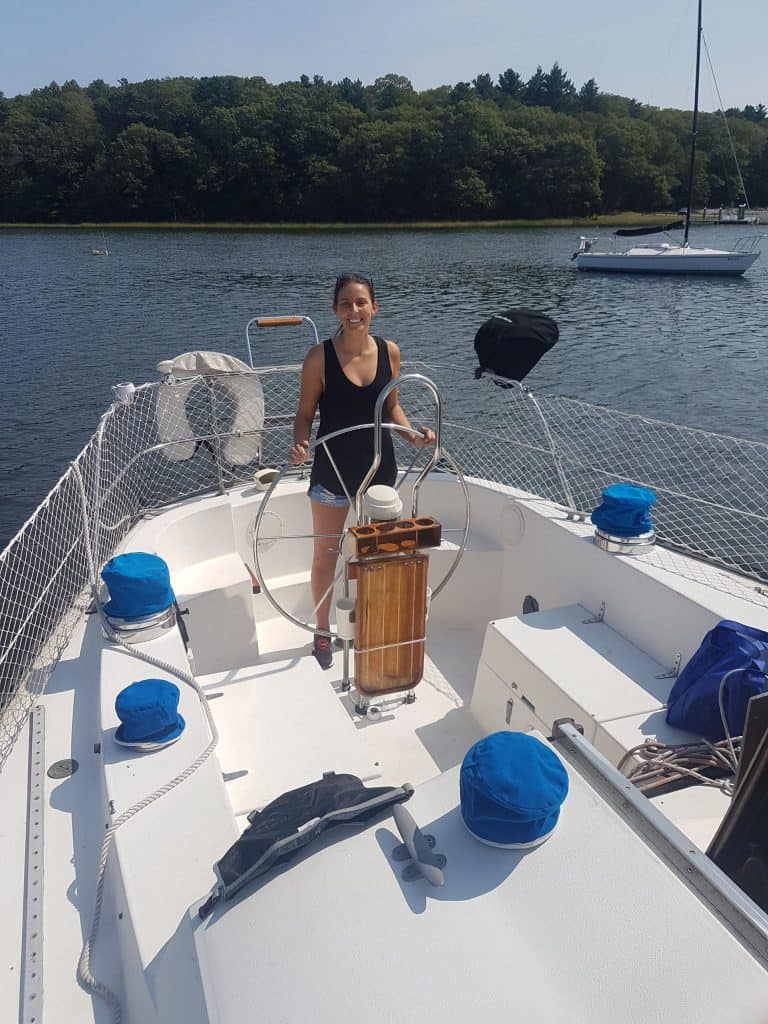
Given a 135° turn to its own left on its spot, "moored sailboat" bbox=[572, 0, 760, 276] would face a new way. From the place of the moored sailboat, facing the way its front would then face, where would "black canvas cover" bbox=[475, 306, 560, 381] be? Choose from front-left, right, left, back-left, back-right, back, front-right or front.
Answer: back-left

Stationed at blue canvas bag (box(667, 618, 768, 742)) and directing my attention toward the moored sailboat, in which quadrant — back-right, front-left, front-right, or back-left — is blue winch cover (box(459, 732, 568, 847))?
back-left

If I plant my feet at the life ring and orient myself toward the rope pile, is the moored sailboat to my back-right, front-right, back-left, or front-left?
back-left

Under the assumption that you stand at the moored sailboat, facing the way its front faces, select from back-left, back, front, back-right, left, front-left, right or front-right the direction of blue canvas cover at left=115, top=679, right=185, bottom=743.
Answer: right

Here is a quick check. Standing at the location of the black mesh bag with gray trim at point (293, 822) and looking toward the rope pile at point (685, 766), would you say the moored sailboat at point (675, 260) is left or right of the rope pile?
left

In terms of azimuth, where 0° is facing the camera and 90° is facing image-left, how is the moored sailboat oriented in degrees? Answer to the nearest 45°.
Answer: approximately 270°

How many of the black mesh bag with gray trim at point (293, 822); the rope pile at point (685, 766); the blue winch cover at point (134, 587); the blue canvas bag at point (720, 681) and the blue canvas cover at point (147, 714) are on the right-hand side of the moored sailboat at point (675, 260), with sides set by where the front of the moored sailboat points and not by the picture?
5

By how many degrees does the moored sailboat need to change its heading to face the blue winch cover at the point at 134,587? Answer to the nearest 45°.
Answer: approximately 90° to its right

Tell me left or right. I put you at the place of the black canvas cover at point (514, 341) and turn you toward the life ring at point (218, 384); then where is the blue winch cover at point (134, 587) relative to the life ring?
left

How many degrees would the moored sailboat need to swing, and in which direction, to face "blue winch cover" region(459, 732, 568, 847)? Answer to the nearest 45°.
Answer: approximately 90° to its right

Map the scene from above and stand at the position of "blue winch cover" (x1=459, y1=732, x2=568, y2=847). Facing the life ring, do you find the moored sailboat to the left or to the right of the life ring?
right

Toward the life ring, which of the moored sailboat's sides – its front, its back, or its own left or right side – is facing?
right

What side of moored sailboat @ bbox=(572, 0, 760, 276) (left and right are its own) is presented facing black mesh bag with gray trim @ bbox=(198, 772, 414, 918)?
right
